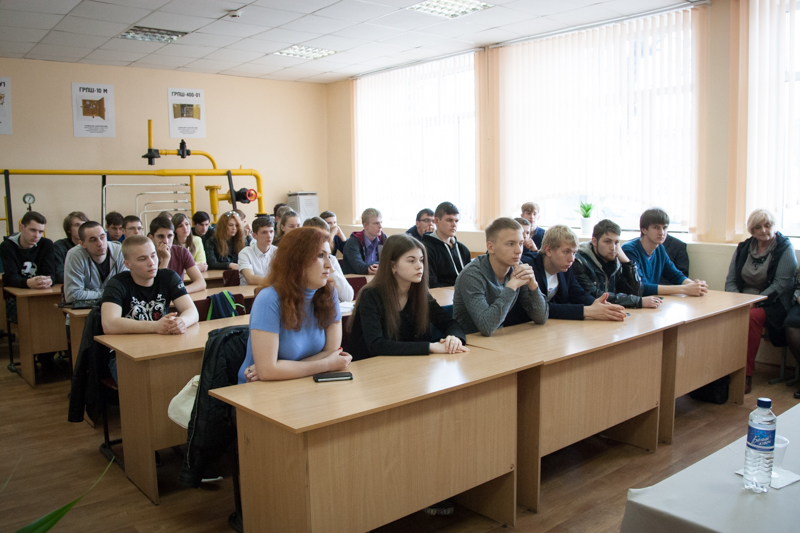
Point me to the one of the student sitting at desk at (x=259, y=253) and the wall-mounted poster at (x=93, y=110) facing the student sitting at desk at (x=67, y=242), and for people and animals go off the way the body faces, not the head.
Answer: the wall-mounted poster

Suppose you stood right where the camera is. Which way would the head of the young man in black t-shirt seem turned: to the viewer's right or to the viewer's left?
to the viewer's right

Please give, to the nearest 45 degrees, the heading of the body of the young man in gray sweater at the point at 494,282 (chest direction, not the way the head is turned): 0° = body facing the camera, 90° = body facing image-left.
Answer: approximately 315°

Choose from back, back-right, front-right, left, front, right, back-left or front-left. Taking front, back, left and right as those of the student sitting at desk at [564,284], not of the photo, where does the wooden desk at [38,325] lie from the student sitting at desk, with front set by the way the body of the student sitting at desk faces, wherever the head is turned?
back-right

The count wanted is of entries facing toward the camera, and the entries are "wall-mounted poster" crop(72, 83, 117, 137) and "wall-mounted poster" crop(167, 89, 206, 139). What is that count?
2
